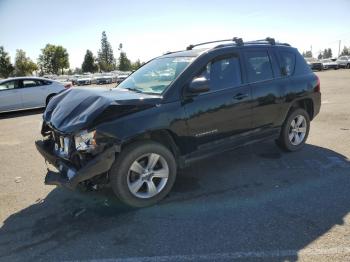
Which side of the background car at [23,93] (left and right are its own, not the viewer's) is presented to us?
left

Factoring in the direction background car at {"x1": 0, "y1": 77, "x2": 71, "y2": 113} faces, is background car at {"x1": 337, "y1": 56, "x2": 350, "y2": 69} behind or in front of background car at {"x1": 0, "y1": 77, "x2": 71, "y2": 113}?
behind

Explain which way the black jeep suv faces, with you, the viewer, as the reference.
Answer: facing the viewer and to the left of the viewer

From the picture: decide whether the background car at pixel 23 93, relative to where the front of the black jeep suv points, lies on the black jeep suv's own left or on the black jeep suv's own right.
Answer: on the black jeep suv's own right

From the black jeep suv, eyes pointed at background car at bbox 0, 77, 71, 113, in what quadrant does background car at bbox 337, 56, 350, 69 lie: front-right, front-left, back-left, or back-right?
front-right

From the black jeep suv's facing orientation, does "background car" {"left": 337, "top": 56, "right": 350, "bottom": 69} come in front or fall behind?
behind
